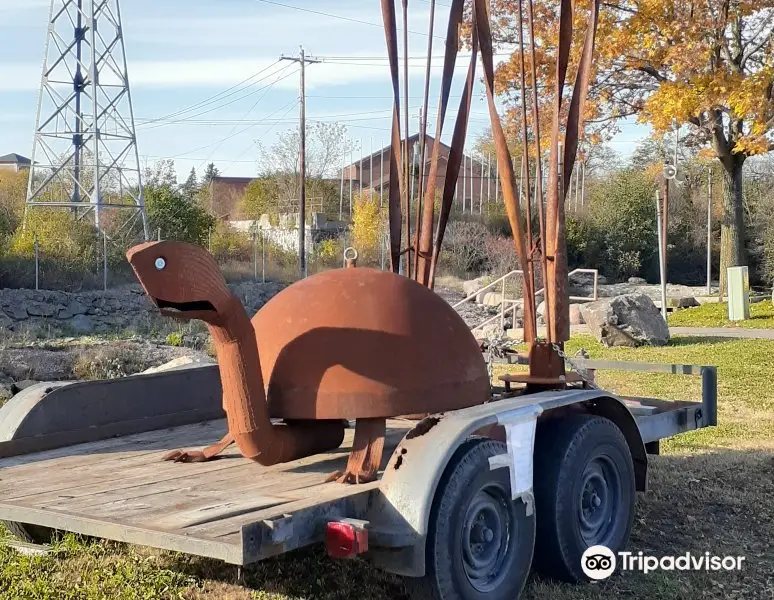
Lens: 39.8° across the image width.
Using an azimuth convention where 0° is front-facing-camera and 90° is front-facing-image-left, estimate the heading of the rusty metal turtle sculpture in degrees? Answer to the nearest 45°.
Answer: approximately 45°

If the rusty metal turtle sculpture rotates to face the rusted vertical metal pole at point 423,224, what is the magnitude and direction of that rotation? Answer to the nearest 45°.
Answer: approximately 135° to its right

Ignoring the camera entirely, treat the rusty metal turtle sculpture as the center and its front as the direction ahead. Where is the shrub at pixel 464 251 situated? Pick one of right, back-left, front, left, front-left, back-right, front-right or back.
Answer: back-right

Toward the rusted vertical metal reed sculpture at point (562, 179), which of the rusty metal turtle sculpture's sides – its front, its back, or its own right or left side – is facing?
back

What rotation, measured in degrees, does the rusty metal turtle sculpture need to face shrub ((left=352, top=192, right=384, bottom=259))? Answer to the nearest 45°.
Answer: approximately 135° to its right
